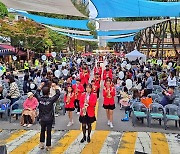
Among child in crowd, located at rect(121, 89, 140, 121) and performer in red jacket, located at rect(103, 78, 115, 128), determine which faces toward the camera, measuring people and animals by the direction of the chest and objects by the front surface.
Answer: the performer in red jacket

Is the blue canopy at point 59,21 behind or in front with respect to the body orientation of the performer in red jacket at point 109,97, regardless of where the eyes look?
behind

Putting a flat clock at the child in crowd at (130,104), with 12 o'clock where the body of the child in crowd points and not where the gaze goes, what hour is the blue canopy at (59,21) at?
The blue canopy is roughly at 2 o'clock from the child in crowd.

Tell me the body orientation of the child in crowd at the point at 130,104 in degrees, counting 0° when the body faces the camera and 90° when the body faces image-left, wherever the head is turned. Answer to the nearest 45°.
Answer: approximately 90°

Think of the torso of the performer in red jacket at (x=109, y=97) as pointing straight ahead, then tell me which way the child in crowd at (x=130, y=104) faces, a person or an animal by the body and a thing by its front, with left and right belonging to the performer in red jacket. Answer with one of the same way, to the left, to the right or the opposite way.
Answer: to the right

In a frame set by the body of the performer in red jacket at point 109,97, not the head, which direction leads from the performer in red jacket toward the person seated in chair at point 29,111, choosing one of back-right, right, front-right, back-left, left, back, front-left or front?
right

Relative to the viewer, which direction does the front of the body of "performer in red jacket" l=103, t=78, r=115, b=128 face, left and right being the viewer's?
facing the viewer

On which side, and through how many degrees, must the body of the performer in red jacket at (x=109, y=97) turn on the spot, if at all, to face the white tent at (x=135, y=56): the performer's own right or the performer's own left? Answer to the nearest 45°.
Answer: approximately 180°

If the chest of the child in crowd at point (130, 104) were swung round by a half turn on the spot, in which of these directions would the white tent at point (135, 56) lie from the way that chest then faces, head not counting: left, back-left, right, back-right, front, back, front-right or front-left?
left
